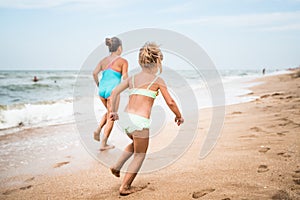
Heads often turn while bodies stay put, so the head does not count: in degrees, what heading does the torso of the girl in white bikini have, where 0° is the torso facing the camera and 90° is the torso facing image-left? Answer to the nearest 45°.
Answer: approximately 225°

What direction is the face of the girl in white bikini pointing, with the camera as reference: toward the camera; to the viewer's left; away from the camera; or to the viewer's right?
away from the camera

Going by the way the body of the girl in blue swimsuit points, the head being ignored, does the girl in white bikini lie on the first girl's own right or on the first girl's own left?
on the first girl's own right

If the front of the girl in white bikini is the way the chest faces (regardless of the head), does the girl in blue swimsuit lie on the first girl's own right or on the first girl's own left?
on the first girl's own left
